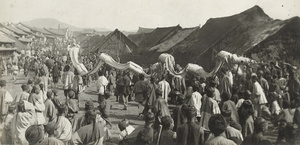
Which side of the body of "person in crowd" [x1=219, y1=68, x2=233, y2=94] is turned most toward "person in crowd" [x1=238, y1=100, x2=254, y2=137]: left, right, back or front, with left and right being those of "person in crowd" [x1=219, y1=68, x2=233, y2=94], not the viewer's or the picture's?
back

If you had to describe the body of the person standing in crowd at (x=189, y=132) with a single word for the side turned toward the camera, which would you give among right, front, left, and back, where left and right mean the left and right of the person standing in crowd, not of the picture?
back

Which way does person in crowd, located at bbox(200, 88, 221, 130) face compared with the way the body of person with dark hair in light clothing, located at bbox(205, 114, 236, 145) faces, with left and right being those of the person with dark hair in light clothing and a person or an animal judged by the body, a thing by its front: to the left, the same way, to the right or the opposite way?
the same way

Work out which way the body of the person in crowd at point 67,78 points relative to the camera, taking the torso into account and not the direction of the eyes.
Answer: away from the camera

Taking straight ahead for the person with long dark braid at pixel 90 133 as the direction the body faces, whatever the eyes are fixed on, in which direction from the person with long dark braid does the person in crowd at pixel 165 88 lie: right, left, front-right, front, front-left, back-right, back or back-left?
front-right

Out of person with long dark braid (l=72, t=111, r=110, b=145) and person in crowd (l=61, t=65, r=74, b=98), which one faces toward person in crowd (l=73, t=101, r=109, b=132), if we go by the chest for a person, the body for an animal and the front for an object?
the person with long dark braid

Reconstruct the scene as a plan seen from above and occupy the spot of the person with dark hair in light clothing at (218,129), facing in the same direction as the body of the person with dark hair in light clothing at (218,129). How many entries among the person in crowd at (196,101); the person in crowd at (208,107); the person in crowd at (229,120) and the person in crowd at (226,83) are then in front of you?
4

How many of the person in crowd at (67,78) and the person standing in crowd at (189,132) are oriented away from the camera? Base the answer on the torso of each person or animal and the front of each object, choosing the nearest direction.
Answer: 2

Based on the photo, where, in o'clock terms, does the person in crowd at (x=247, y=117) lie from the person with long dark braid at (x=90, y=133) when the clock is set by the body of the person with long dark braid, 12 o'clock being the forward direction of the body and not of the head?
The person in crowd is roughly at 3 o'clock from the person with long dark braid.

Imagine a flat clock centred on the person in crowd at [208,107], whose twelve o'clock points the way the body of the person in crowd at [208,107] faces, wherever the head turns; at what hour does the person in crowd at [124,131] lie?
the person in crowd at [124,131] is roughly at 8 o'clock from the person in crowd at [208,107].

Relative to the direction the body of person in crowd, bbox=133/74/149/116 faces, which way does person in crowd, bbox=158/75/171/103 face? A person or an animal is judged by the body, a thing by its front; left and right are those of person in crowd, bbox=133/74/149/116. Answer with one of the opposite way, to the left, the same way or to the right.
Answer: the same way

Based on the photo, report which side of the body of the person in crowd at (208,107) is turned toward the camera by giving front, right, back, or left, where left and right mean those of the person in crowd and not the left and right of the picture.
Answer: back

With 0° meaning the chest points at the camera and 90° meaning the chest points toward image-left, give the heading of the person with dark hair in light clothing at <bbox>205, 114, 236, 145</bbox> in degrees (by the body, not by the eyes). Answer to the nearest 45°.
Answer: approximately 180°

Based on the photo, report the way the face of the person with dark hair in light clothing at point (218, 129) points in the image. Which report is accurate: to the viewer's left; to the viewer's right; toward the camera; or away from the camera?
away from the camera

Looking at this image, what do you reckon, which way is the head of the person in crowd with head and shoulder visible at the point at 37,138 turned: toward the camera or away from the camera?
away from the camera
